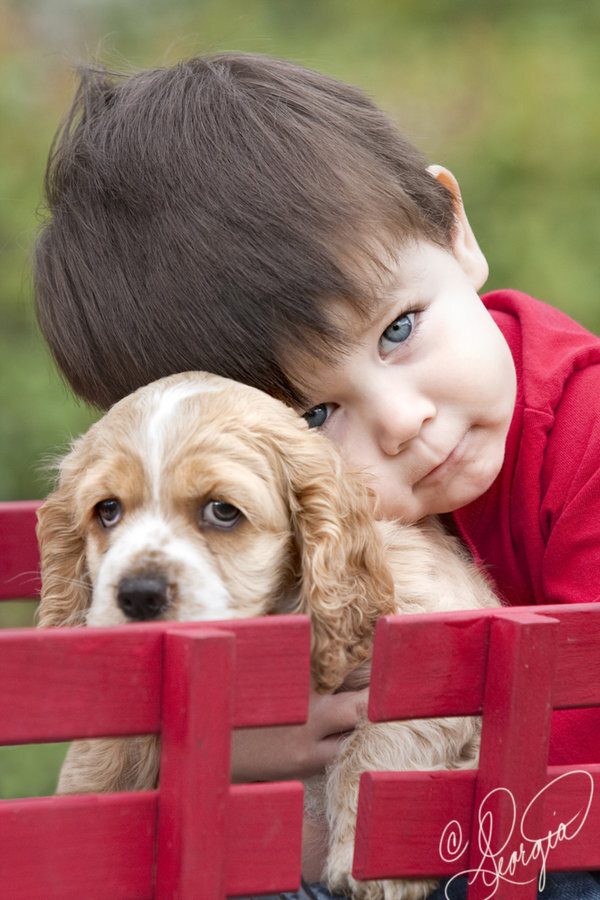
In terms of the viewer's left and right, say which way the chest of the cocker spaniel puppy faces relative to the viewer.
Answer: facing the viewer and to the left of the viewer

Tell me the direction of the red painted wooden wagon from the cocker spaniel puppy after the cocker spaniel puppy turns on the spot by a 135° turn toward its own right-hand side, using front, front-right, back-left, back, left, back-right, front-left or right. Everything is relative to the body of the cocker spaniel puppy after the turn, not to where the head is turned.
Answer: back
